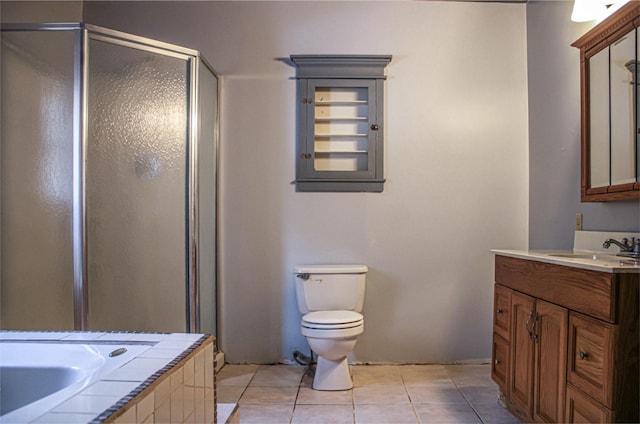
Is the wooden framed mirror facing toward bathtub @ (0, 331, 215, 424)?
yes

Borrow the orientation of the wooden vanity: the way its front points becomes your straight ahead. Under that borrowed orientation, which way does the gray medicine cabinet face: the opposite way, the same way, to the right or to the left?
to the left

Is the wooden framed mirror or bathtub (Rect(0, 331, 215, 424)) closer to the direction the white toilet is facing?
the bathtub

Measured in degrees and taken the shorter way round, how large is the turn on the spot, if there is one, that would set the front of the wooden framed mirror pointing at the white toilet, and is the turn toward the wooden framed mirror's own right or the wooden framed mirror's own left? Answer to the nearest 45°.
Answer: approximately 45° to the wooden framed mirror's own right

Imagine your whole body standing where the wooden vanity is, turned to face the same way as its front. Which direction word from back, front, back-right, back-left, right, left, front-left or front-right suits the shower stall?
front-right

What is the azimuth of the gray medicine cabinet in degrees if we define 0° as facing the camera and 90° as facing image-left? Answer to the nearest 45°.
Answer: approximately 0°

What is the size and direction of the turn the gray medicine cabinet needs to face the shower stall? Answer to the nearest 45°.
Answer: approximately 45° to its right

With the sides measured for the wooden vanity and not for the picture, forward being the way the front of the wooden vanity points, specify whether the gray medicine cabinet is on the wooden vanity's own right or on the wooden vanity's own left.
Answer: on the wooden vanity's own right

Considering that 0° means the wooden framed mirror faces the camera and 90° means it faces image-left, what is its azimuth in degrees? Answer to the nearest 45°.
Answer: approximately 45°

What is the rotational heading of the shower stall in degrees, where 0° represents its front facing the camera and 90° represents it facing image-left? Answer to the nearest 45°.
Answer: approximately 315°

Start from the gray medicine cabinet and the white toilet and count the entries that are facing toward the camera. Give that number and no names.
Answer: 2

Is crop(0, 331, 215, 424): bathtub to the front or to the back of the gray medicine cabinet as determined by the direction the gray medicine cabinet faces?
to the front
